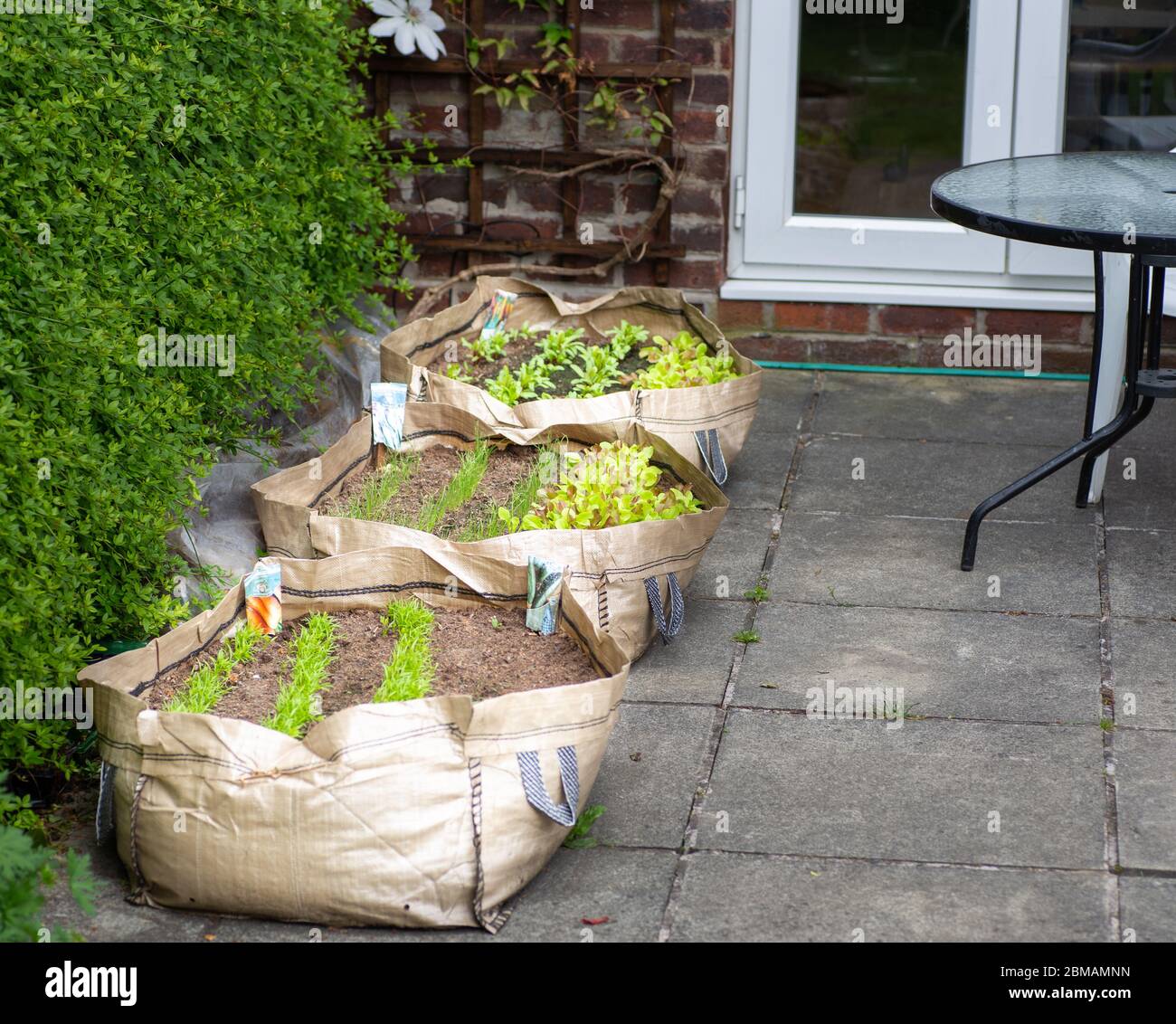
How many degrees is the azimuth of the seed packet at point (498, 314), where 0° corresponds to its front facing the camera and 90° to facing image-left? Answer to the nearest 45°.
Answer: approximately 0°

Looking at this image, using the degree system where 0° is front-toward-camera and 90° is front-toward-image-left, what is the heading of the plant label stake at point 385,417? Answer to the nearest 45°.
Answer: approximately 0°

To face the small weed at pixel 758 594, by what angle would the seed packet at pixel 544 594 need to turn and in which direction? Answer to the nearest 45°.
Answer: approximately 135° to its left
